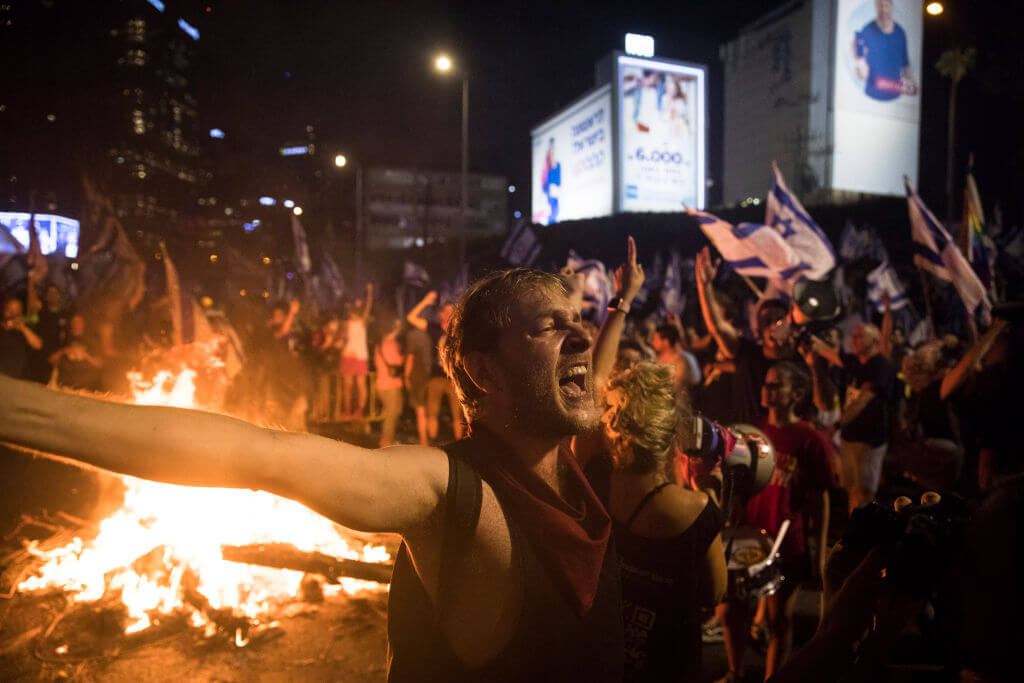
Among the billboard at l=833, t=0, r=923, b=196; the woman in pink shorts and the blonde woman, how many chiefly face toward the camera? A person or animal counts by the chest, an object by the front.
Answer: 1

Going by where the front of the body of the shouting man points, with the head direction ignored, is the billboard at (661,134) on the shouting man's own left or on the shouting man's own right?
on the shouting man's own left

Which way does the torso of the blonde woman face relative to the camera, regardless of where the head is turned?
away from the camera

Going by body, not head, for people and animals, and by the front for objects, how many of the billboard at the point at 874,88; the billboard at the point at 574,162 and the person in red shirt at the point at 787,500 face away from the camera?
0

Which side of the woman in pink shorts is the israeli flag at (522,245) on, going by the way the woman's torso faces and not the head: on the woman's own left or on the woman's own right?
on the woman's own right

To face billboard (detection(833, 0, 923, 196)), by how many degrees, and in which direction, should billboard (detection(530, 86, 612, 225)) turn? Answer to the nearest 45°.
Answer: approximately 135° to its left

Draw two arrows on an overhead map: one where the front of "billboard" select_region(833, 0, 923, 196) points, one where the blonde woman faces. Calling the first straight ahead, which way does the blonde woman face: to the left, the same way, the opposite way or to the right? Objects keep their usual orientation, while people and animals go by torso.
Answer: the opposite way

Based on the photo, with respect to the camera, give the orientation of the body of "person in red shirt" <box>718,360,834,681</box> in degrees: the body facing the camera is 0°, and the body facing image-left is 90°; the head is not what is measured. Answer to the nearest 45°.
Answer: approximately 45°

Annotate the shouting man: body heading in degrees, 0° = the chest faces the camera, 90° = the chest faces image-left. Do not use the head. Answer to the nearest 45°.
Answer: approximately 315°

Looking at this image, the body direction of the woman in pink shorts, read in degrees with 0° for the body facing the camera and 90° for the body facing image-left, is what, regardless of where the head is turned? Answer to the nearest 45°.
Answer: approximately 180°

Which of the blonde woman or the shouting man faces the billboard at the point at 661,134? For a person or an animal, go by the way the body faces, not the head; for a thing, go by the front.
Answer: the blonde woman

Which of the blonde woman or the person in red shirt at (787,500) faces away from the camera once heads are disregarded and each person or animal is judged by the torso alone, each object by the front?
the blonde woman
